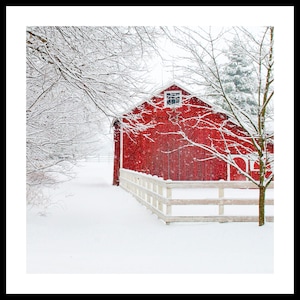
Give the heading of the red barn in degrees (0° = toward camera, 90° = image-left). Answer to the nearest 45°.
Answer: approximately 0°

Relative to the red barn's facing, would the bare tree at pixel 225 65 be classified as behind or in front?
in front

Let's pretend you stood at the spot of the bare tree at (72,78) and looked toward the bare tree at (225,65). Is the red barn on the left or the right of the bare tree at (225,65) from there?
left
